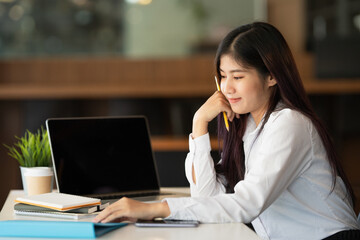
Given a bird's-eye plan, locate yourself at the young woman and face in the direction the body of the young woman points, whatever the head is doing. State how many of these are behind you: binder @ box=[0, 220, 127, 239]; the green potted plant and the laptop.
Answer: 0

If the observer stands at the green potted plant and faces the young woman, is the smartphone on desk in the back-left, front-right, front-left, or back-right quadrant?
front-right

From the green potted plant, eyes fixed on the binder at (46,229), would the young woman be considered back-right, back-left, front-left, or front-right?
front-left

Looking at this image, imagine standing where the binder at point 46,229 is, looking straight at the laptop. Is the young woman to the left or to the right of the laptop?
right

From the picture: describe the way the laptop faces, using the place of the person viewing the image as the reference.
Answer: facing the viewer and to the right of the viewer

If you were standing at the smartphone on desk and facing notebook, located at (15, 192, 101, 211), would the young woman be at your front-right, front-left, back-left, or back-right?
back-right

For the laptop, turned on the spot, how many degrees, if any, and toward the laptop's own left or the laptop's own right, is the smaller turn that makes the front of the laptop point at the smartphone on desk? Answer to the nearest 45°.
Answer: approximately 45° to the laptop's own right

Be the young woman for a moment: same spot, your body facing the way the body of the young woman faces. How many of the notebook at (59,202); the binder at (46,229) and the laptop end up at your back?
0

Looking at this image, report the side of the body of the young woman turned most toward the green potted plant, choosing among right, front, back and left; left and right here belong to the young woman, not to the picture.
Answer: front

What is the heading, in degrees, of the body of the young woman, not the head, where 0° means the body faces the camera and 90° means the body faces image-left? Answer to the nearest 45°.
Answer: approximately 90°

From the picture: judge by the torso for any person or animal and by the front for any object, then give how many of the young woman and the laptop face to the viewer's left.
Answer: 1

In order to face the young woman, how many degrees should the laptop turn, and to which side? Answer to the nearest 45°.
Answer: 0° — it already faces them

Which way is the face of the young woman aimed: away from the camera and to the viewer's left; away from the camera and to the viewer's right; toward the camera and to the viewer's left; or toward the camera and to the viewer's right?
toward the camera and to the viewer's left

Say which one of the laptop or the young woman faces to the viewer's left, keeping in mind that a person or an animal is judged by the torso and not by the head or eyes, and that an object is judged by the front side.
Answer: the young woman
